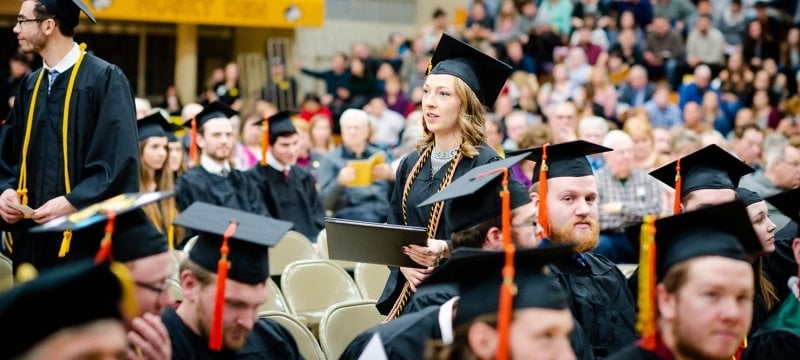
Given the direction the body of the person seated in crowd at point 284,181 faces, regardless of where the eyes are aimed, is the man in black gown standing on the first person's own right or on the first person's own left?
on the first person's own right

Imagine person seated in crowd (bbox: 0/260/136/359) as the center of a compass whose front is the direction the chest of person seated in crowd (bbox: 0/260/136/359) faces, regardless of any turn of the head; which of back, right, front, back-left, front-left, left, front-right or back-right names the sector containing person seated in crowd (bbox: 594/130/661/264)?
left

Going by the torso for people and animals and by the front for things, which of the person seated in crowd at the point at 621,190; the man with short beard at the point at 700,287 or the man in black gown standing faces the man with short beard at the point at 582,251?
the person seated in crowd

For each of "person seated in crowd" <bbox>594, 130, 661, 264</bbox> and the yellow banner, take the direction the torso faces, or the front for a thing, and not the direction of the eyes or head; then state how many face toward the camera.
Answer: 2

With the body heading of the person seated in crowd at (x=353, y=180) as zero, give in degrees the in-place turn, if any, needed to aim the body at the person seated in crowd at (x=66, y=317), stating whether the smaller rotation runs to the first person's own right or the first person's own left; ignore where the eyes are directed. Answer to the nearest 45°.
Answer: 0° — they already face them
